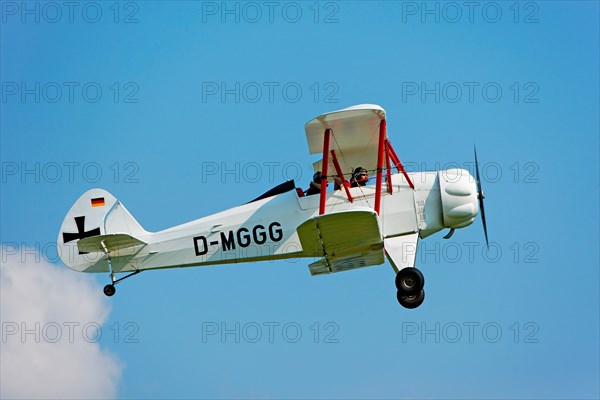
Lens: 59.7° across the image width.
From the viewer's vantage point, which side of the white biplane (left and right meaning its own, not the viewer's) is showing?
right
